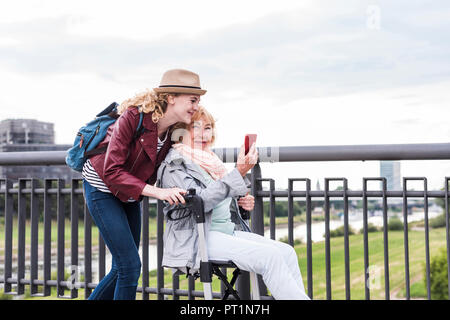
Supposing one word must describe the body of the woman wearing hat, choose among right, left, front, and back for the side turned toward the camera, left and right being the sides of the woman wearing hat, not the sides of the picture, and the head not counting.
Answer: right

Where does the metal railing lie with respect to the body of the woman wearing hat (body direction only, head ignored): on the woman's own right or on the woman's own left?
on the woman's own left
